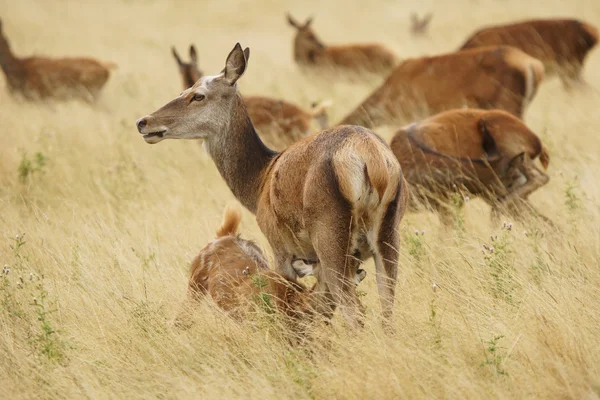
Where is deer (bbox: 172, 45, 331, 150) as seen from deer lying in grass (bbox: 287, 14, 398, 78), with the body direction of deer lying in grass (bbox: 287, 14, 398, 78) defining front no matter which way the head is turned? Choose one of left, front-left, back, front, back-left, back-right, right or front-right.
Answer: left

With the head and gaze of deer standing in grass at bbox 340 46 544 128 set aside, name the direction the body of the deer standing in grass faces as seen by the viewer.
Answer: to the viewer's left

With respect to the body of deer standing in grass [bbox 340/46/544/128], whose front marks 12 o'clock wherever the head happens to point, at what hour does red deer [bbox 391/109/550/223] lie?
The red deer is roughly at 9 o'clock from the deer standing in grass.

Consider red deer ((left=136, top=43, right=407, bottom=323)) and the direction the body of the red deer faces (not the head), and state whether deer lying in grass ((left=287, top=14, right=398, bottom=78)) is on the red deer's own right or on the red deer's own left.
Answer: on the red deer's own right

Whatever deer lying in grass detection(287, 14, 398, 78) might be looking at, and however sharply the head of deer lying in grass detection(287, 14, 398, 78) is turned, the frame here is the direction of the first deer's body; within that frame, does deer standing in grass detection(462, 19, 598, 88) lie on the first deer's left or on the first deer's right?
on the first deer's left

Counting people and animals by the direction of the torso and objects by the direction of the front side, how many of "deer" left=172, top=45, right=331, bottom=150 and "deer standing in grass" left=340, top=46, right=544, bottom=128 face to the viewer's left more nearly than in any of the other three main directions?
2

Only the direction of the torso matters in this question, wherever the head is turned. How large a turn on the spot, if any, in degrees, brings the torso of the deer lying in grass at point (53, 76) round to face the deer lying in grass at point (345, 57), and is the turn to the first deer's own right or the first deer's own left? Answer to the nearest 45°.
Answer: approximately 180°

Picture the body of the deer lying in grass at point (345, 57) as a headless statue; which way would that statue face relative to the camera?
to the viewer's left

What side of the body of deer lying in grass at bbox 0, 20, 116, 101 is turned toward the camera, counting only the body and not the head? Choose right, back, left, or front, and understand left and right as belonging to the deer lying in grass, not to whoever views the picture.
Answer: left

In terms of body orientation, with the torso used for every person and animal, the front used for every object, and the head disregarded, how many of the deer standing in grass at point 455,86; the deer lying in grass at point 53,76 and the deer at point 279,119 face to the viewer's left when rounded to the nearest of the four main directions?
3

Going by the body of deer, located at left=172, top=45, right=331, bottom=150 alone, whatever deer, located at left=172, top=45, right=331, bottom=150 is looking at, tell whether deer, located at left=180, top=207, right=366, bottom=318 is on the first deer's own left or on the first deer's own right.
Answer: on the first deer's own left

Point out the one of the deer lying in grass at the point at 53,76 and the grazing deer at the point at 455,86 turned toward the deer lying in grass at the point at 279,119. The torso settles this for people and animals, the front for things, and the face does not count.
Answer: the grazing deer at the point at 455,86

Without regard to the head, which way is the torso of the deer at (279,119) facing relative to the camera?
to the viewer's left

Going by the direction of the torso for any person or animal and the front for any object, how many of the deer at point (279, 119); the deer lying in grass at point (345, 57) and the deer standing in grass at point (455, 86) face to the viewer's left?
3
